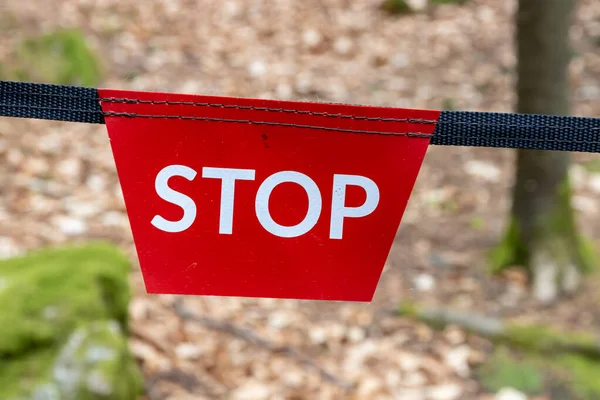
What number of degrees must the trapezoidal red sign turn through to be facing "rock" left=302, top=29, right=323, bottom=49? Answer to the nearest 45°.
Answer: approximately 180°

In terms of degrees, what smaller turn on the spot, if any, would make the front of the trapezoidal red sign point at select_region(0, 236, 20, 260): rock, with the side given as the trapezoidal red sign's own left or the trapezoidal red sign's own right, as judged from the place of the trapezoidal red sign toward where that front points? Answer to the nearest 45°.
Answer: approximately 135° to the trapezoidal red sign's own right

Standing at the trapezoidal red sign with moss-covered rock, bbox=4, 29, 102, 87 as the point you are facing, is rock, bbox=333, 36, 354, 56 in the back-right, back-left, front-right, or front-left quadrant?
front-right

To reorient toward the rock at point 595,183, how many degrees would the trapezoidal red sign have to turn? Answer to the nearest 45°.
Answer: approximately 135° to its left

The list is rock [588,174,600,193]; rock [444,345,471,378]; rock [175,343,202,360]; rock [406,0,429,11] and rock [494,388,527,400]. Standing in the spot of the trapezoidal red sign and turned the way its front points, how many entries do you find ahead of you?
0

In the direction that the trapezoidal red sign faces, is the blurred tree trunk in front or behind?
behind

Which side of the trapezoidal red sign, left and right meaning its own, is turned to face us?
front

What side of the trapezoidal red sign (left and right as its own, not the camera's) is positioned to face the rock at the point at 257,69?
back

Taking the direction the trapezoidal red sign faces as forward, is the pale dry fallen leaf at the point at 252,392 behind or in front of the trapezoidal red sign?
behind

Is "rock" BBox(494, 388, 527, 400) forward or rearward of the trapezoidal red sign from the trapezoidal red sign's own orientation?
rearward

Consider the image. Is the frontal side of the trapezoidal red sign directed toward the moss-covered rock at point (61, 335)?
no

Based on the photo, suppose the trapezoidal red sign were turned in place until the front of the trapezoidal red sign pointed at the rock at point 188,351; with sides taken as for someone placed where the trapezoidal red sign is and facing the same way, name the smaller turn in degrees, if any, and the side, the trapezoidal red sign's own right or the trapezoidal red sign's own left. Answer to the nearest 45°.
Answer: approximately 180°

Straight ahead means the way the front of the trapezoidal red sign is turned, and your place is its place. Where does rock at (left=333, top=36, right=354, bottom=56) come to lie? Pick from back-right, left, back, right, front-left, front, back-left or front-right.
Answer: back

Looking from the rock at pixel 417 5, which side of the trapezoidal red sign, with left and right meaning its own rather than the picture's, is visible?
back
